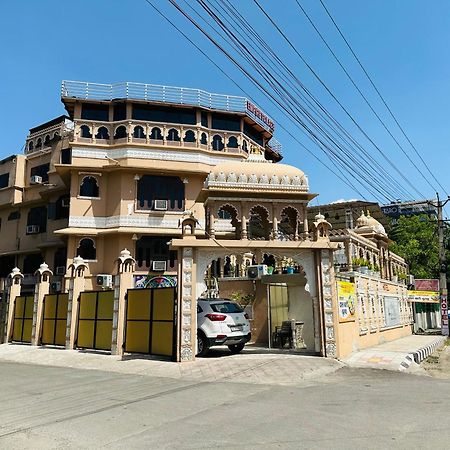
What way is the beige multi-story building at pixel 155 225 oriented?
toward the camera

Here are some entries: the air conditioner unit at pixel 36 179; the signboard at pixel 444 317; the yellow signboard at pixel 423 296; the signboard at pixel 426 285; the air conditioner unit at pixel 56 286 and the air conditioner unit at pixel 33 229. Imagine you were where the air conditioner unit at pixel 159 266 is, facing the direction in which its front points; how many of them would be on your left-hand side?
3

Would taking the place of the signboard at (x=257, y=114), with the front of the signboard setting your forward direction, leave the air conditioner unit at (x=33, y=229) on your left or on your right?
on your right

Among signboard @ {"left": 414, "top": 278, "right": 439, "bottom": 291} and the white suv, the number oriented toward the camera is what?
1

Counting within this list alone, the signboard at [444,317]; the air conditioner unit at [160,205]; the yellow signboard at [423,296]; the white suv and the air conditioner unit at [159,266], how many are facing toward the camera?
4

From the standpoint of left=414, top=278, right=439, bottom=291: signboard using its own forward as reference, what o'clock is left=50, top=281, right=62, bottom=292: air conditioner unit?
The air conditioner unit is roughly at 2 o'clock from the signboard.

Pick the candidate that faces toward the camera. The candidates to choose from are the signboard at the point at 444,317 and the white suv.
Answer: the signboard

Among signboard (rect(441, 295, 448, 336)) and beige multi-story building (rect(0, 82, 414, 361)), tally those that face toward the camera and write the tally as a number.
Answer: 2

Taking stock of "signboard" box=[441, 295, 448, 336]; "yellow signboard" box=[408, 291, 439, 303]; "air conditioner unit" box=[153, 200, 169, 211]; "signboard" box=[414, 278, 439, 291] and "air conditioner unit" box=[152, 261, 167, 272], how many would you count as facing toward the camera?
5

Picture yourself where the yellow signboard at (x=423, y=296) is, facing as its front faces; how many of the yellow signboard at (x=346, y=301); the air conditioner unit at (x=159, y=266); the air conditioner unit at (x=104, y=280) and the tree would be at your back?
1

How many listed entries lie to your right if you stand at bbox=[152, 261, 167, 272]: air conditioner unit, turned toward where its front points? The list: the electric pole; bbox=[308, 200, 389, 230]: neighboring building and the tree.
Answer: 0

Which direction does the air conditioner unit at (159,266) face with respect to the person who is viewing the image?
facing the viewer

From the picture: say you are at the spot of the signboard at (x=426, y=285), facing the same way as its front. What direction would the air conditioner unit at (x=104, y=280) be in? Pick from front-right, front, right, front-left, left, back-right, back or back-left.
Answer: front-right

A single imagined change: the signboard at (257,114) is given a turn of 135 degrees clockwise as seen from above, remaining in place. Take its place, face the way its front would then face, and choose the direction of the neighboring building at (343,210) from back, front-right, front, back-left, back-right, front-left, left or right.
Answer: back-right

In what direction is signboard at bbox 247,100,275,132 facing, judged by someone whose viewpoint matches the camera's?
facing the viewer and to the right of the viewer
